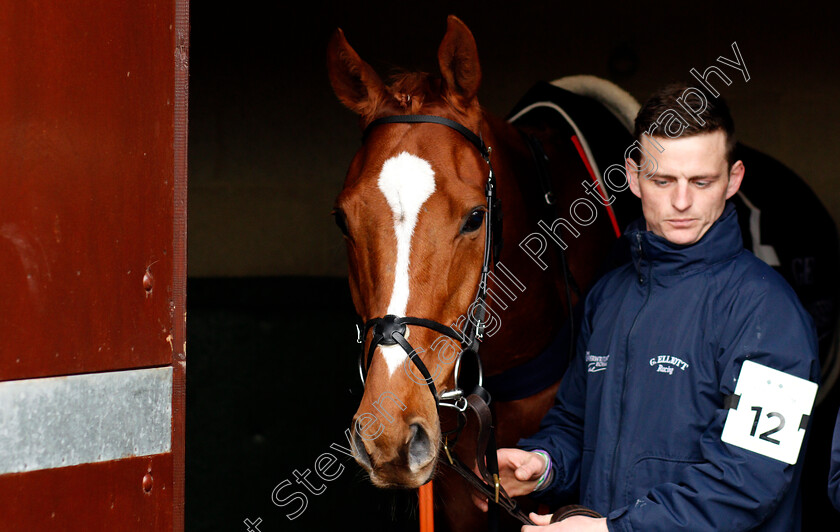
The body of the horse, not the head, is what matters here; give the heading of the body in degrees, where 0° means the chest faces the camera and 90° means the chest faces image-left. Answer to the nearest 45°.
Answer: approximately 45°

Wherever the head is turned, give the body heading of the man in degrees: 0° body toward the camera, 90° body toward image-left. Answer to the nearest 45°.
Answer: approximately 45°

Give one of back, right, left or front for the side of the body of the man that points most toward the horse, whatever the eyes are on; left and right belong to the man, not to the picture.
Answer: right

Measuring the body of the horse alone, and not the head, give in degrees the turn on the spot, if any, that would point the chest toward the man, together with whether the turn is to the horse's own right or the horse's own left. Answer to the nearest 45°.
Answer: approximately 90° to the horse's own left

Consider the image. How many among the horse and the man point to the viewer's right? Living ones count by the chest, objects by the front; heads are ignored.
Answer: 0

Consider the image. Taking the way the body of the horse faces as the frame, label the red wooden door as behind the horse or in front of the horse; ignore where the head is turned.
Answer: in front
